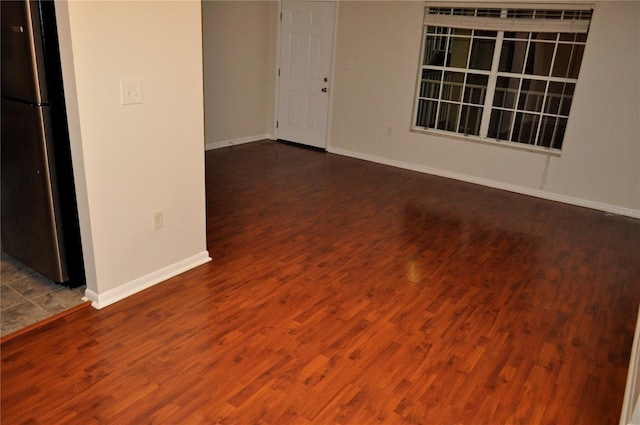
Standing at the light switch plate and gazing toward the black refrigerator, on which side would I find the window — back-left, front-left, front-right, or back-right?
back-right

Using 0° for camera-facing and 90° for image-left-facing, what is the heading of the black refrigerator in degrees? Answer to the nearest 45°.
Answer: approximately 45°

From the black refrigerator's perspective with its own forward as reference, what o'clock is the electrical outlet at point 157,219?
The electrical outlet is roughly at 8 o'clock from the black refrigerator.

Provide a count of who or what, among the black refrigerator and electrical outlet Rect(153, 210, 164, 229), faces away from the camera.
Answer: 0

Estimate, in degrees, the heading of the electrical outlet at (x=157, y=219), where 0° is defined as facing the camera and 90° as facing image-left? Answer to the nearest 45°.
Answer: approximately 315°

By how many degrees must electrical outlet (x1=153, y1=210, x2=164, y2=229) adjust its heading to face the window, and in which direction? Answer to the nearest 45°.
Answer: approximately 90° to its left

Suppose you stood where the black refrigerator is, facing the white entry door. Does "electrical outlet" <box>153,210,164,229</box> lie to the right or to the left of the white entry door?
right

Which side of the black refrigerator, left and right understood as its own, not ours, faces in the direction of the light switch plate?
left

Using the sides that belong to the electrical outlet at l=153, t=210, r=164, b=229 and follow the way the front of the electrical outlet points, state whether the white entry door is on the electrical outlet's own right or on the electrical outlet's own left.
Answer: on the electrical outlet's own left

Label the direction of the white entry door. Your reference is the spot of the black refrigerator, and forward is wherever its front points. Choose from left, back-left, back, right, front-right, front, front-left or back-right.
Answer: back
